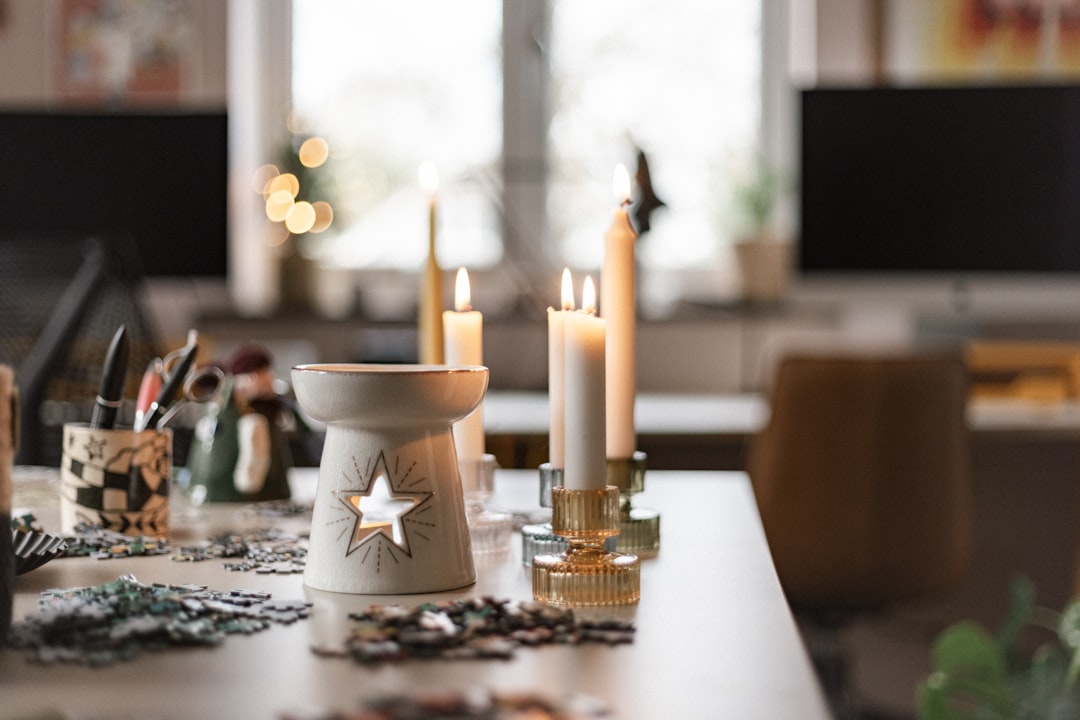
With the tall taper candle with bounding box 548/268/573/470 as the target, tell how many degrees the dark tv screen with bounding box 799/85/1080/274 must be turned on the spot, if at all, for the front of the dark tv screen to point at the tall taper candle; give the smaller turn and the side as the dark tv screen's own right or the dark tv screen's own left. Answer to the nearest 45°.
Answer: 0° — it already faces it

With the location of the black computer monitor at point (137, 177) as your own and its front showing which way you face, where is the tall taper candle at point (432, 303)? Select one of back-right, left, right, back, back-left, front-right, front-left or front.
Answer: front

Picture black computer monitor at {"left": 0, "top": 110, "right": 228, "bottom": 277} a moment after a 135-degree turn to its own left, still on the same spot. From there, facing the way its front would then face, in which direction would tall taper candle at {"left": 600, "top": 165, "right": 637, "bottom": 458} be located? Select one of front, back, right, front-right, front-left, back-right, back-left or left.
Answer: back-right

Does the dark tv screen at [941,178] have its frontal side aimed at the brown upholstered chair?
yes

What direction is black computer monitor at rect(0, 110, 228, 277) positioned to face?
toward the camera

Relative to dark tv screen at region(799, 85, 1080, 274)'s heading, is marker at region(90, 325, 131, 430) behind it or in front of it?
in front

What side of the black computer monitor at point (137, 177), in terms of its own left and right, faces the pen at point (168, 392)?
front

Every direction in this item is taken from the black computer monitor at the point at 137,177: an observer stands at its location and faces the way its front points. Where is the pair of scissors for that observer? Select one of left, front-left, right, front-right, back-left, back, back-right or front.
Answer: front

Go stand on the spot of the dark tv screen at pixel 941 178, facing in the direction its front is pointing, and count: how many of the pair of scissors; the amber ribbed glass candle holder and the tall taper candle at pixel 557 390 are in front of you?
3

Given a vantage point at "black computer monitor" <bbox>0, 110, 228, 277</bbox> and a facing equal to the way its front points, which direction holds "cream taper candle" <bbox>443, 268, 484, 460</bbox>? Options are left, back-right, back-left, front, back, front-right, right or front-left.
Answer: front

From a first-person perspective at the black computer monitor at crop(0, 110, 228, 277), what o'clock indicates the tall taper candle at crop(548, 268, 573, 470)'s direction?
The tall taper candle is roughly at 12 o'clock from the black computer monitor.

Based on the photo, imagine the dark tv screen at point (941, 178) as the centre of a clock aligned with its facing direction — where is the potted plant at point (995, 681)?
The potted plant is roughly at 12 o'clock from the dark tv screen.

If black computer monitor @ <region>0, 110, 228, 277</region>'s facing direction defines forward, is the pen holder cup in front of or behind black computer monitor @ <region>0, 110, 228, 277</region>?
in front

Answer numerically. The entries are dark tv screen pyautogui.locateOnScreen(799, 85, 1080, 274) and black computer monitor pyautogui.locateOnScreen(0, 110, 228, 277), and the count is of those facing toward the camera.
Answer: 2
